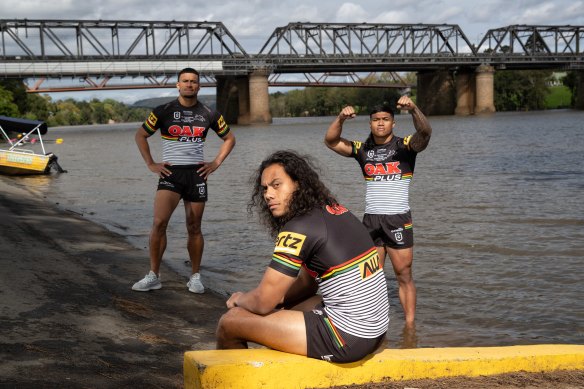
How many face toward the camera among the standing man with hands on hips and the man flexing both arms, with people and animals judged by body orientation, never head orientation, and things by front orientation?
2

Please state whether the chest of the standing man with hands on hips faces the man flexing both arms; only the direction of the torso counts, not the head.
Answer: no

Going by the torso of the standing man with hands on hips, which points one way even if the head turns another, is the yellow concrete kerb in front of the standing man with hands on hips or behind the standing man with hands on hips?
in front

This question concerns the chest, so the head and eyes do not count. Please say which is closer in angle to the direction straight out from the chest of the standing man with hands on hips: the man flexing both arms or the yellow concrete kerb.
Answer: the yellow concrete kerb

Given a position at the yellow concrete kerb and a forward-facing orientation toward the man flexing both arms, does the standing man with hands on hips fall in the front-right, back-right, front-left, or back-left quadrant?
front-left

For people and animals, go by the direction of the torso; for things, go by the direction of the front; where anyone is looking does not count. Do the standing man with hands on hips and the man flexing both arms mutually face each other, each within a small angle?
no

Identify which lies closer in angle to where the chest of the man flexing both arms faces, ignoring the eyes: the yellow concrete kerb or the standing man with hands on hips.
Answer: the yellow concrete kerb

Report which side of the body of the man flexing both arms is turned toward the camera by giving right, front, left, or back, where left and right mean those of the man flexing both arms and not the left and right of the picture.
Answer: front

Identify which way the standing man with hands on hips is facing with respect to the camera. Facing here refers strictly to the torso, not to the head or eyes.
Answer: toward the camera

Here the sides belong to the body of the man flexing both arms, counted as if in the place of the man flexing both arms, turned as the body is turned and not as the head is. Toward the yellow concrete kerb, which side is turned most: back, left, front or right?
front

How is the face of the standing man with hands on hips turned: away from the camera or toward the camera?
toward the camera

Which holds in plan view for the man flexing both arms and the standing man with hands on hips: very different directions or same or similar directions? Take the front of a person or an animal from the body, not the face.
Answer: same or similar directions

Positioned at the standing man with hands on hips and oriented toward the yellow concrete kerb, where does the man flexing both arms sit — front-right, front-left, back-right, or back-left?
front-left
